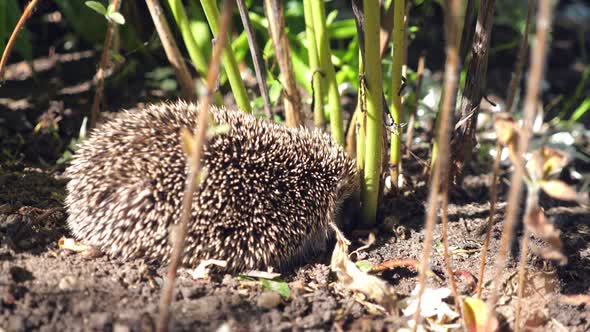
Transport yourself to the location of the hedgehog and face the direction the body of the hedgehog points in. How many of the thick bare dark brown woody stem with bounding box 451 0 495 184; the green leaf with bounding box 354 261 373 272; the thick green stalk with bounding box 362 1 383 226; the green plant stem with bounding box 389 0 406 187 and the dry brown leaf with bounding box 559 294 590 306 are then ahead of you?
5

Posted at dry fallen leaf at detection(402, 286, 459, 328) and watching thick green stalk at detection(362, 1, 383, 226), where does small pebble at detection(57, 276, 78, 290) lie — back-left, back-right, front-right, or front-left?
front-left

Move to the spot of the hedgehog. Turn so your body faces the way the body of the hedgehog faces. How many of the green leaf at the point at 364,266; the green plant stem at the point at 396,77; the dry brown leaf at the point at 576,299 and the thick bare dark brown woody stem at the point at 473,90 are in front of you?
4

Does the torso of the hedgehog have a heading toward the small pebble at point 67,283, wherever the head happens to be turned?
no

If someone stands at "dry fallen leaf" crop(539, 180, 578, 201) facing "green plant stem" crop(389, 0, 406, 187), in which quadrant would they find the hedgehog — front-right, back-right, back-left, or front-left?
front-left

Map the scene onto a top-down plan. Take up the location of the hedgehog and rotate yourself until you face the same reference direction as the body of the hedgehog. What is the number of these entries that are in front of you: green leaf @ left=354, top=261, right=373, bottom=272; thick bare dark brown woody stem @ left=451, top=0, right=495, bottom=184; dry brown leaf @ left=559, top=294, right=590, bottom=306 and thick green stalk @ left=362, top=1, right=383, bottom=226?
4

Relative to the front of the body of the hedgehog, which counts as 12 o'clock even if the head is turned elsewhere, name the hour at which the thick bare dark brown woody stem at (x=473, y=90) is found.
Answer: The thick bare dark brown woody stem is roughly at 12 o'clock from the hedgehog.

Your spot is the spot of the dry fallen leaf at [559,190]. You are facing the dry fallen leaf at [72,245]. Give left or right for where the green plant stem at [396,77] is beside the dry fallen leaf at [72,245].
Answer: right

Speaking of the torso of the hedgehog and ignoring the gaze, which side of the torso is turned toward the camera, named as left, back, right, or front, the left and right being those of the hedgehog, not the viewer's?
right

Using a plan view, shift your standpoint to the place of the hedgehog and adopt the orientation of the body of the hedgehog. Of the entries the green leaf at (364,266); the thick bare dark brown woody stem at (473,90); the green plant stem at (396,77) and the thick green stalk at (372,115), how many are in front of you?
4

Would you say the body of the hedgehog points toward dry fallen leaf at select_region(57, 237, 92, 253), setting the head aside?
no

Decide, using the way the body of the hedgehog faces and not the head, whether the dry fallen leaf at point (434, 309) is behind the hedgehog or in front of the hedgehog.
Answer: in front

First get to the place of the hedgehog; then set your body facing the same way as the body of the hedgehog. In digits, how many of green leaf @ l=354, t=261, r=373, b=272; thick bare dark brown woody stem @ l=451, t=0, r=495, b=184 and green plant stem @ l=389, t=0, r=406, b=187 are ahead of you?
3
